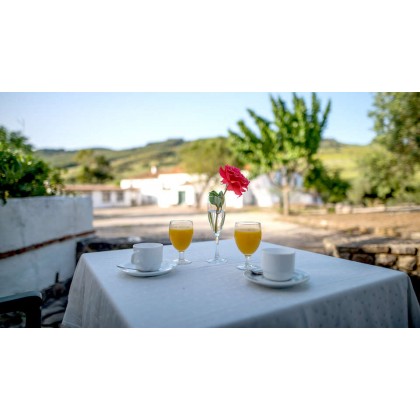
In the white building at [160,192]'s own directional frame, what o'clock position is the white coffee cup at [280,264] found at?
The white coffee cup is roughly at 12 o'clock from the white building.

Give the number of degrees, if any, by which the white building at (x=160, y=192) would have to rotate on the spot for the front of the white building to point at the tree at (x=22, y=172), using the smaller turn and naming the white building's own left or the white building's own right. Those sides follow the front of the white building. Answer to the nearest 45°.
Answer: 0° — it already faces it

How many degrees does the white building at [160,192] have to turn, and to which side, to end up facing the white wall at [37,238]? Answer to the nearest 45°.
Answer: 0° — it already faces it

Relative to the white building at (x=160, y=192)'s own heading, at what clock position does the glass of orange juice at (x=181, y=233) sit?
The glass of orange juice is roughly at 12 o'clock from the white building.

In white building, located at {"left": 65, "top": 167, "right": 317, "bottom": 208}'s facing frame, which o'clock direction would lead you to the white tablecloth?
The white tablecloth is roughly at 12 o'clock from the white building.

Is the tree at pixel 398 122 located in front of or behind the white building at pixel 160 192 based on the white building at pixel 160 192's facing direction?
in front

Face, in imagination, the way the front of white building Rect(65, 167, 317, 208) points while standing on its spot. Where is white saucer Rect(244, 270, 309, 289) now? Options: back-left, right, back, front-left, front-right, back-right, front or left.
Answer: front

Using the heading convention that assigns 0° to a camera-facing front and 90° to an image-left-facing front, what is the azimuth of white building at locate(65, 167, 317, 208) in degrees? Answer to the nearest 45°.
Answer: approximately 0°

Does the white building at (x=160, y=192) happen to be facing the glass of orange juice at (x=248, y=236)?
yes

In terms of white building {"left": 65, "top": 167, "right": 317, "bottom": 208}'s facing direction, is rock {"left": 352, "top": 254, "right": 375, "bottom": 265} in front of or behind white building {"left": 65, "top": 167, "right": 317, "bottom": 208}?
in front

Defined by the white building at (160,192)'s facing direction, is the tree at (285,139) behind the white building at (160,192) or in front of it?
in front

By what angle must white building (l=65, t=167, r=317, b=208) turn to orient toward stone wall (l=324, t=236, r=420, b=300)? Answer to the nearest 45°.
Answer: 0° — it already faces it

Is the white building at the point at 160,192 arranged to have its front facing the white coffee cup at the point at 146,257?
yes
